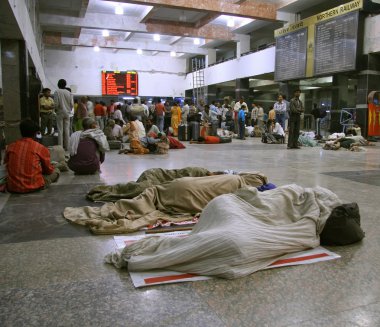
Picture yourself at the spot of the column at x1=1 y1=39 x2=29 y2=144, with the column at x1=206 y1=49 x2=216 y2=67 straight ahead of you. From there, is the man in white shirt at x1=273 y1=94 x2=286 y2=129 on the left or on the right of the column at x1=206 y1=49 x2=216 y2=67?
right

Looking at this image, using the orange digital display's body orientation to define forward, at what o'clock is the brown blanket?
The brown blanket is roughly at 12 o'clock from the orange digital display.

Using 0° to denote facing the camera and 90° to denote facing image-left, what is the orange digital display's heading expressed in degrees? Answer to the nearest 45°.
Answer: approximately 0°

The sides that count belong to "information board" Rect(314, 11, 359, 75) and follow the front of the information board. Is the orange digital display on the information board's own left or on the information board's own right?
on the information board's own right

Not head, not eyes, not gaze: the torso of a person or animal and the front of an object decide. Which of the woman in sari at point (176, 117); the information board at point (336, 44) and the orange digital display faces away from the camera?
the woman in sari

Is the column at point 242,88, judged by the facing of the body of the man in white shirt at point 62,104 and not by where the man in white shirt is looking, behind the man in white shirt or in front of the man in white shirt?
in front

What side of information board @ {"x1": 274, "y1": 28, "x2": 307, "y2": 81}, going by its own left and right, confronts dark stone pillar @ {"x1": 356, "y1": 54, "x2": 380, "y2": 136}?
left

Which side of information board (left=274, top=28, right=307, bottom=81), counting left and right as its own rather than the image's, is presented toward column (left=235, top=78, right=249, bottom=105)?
right

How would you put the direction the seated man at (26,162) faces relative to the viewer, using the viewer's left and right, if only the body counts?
facing away from the viewer and to the right of the viewer

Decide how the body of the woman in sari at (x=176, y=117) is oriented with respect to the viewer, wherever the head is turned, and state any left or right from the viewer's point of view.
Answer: facing away from the viewer

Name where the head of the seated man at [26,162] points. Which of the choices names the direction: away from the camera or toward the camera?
away from the camera

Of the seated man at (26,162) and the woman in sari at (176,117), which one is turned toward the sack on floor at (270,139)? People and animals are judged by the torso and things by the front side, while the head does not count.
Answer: the seated man

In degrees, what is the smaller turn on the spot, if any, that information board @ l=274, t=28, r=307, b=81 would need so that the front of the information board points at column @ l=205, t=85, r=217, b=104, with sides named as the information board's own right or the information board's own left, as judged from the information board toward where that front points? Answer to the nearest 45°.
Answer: approximately 90° to the information board's own right

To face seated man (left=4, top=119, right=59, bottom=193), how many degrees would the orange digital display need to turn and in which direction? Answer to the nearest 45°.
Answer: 0° — it already faces them
